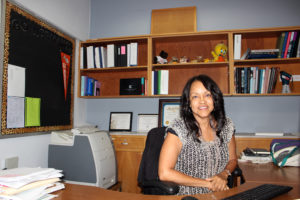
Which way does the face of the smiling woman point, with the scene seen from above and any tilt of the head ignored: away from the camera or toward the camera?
toward the camera

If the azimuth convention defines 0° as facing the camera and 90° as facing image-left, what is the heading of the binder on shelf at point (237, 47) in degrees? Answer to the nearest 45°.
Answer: approximately 0°

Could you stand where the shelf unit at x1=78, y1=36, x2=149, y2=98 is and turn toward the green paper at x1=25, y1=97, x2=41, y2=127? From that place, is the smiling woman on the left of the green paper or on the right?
left

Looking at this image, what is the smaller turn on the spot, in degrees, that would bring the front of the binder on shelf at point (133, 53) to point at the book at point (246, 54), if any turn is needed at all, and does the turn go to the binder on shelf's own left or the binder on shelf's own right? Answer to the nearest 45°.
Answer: approximately 90° to the binder on shelf's own left

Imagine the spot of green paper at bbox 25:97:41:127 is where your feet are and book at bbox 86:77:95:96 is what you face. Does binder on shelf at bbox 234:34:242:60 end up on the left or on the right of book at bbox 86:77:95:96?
right

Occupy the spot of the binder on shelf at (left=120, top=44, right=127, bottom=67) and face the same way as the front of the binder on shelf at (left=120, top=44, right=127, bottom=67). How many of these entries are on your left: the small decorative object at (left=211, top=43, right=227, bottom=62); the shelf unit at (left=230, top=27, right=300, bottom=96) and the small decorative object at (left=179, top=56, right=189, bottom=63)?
3

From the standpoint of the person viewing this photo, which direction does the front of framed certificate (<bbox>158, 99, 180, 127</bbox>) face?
facing the viewer

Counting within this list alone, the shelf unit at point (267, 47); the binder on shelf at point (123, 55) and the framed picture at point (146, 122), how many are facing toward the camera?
3

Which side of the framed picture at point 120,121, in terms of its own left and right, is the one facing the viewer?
front

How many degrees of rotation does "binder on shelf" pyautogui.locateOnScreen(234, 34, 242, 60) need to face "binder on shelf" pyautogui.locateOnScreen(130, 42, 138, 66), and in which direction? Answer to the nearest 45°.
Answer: approximately 90° to its right

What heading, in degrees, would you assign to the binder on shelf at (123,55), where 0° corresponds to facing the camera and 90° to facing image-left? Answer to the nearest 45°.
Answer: approximately 0°

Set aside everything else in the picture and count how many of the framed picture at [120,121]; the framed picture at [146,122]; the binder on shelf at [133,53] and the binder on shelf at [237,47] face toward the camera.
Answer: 4

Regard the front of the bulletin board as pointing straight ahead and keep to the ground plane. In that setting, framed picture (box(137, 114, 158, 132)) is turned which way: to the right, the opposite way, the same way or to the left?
to the right

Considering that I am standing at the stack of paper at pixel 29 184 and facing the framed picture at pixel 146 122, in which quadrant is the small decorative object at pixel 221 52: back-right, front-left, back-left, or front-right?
front-right
